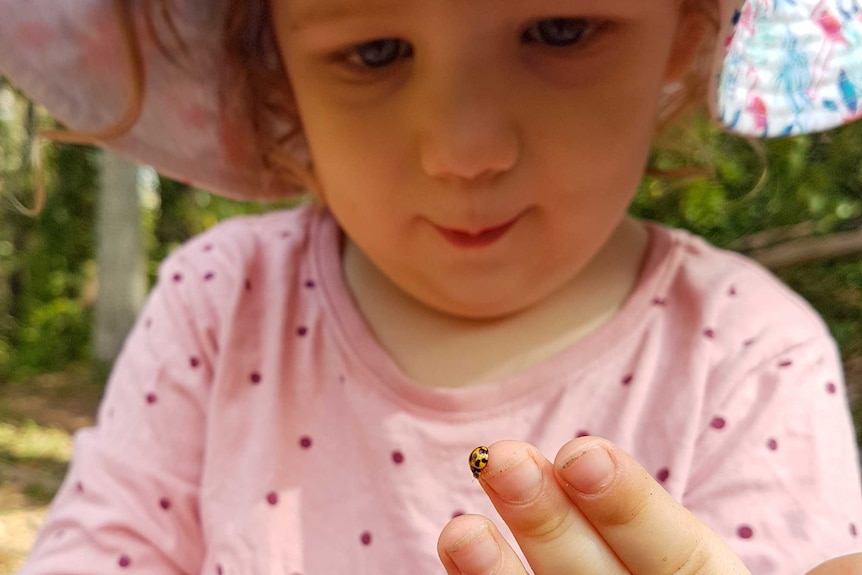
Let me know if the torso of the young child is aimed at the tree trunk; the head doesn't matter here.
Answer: no

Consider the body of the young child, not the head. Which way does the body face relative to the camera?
toward the camera

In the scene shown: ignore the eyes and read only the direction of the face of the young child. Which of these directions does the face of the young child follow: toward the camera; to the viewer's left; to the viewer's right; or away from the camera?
toward the camera
